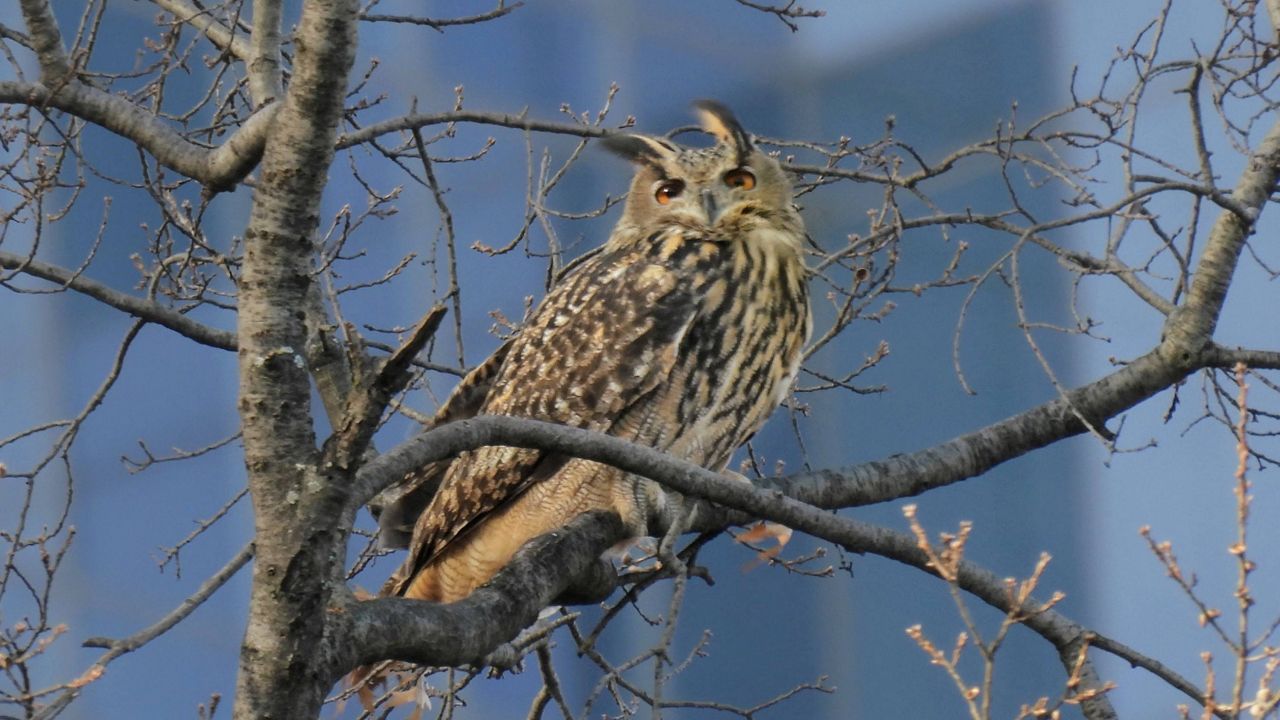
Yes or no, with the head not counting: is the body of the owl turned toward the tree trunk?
no

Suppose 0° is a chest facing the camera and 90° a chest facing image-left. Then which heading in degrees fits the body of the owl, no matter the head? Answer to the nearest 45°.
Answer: approximately 315°
